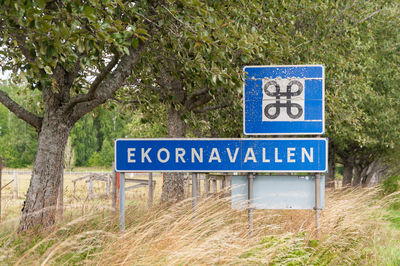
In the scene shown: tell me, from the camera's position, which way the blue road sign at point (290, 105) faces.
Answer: facing the viewer

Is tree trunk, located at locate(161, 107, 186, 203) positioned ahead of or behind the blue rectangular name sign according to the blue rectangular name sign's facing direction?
behind

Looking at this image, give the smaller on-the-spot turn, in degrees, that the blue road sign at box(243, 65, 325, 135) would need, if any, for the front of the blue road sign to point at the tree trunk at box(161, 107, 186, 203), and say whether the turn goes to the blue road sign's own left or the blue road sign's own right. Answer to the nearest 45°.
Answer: approximately 135° to the blue road sign's own right

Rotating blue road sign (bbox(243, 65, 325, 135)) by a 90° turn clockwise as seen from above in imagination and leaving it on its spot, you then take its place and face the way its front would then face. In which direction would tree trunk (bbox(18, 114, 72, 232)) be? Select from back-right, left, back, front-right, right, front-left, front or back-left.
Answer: front

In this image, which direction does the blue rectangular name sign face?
toward the camera

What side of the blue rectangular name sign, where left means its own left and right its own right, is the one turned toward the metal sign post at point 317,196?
left

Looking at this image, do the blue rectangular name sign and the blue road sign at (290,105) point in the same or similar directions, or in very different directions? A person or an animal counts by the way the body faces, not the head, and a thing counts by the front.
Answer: same or similar directions

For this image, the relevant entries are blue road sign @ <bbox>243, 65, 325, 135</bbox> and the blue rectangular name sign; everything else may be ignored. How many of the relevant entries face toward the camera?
2
